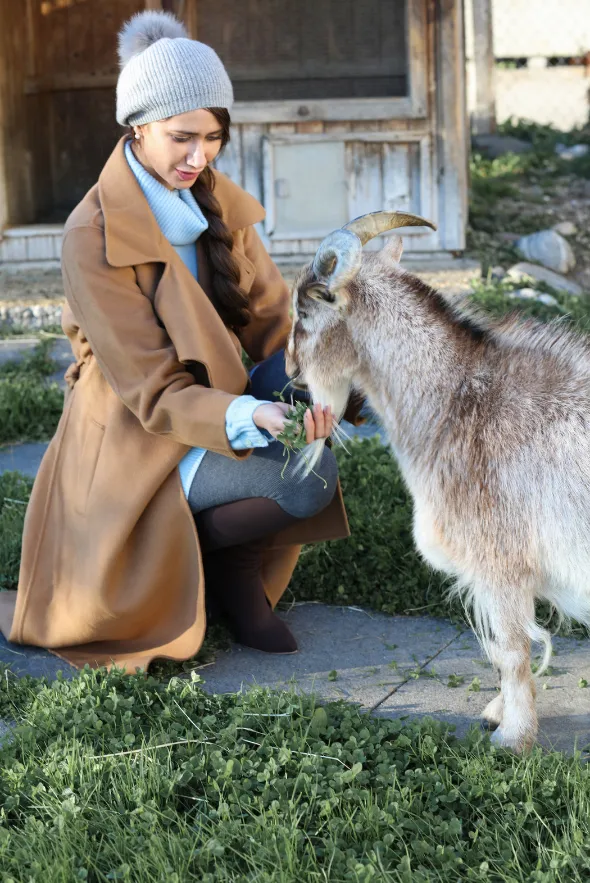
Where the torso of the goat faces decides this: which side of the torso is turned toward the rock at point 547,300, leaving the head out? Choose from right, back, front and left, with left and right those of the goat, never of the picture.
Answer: right

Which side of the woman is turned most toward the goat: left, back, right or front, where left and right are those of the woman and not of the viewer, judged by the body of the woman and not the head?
front

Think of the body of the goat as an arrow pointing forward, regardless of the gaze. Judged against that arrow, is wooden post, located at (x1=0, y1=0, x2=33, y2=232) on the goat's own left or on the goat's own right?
on the goat's own right

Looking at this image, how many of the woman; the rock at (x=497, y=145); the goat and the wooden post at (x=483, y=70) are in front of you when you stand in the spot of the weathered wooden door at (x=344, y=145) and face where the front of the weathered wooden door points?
2

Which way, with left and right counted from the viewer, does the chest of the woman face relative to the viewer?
facing the viewer and to the right of the viewer

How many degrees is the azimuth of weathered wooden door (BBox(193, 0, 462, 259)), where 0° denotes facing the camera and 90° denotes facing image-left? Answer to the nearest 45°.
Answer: approximately 0°

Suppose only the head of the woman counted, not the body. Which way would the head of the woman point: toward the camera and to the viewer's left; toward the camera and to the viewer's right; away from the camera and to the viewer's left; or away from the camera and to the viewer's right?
toward the camera and to the viewer's right

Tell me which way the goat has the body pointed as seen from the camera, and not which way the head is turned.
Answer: to the viewer's left

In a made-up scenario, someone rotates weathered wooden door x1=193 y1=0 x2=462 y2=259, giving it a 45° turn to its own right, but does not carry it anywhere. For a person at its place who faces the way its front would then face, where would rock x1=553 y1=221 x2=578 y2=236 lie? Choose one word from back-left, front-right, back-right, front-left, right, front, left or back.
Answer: back

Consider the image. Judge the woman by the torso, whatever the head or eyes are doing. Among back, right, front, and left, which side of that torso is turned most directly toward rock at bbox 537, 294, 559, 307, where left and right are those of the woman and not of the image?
left

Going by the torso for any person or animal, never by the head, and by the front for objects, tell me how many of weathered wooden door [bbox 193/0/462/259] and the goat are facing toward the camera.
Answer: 1

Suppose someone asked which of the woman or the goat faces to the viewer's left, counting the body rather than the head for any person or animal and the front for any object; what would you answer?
the goat
